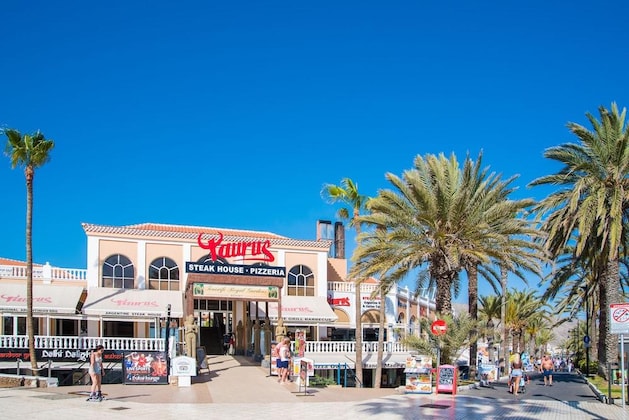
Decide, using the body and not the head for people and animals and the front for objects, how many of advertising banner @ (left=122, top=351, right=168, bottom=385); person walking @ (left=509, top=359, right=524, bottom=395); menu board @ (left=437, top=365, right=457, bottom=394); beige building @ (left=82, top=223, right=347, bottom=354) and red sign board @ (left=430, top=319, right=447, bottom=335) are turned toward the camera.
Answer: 4

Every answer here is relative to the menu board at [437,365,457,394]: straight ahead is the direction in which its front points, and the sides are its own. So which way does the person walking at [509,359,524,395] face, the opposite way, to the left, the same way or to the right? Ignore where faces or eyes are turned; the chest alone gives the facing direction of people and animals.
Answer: the opposite way

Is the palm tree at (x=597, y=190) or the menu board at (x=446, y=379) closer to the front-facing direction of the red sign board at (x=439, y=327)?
the menu board

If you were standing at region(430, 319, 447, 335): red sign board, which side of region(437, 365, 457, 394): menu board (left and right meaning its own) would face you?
back

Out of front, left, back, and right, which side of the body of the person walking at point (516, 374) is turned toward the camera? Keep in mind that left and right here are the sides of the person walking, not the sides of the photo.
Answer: back

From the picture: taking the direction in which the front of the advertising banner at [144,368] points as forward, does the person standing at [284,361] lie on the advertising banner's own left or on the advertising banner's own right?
on the advertising banner's own left

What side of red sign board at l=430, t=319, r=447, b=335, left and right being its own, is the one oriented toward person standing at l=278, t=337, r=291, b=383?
right

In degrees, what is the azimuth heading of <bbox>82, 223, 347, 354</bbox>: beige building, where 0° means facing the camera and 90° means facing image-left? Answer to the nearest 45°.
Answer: approximately 0°
